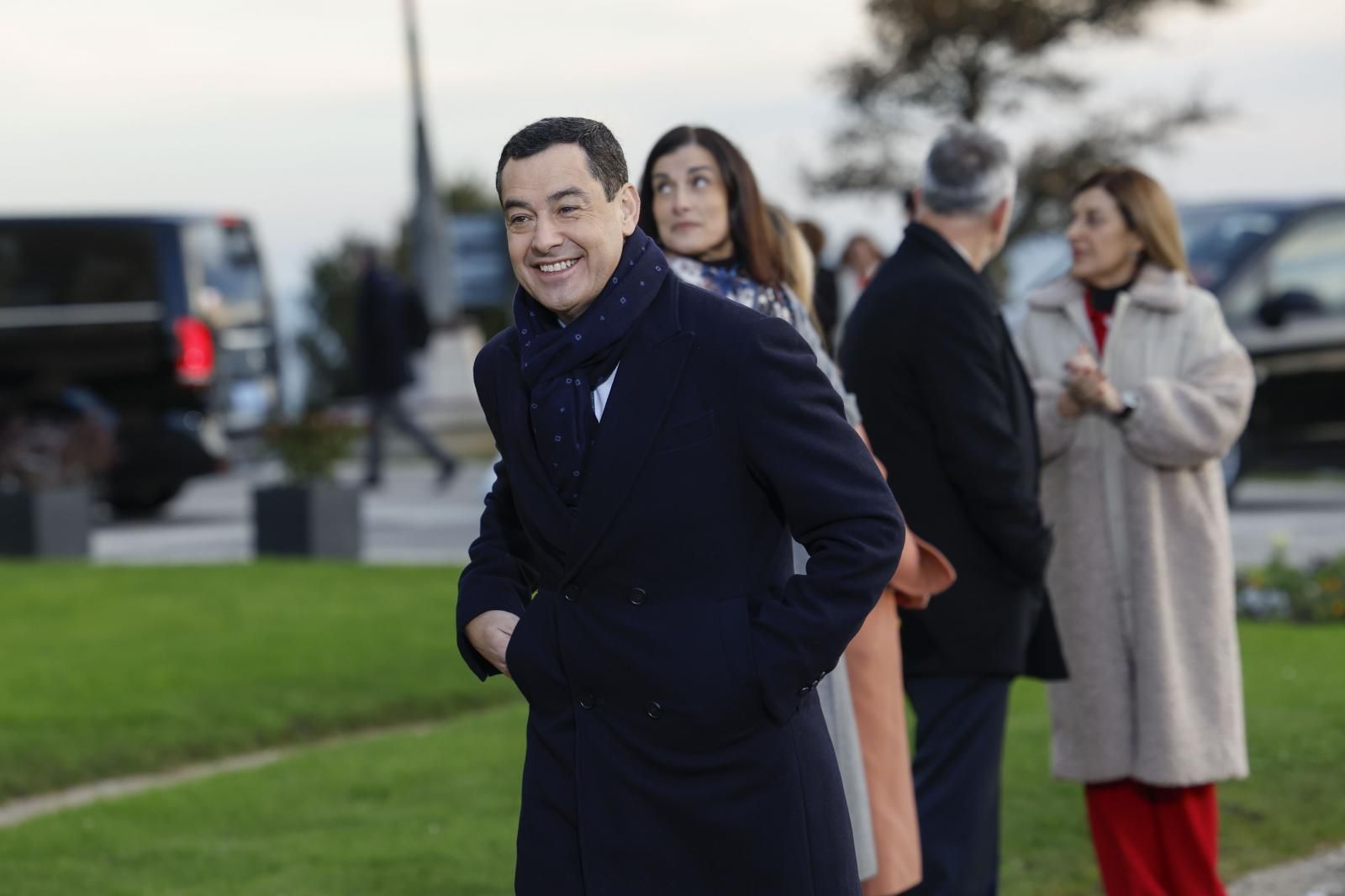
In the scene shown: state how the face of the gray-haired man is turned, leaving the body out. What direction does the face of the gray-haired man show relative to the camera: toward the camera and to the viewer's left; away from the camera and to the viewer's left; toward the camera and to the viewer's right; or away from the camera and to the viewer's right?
away from the camera and to the viewer's right

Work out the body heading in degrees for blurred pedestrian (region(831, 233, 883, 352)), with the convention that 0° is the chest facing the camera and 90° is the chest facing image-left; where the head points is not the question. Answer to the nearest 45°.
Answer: approximately 0°

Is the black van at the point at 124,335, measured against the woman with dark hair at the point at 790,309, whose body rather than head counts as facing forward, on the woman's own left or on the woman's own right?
on the woman's own right

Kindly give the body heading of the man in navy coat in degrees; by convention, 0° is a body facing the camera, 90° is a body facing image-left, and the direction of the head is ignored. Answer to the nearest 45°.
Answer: approximately 45°

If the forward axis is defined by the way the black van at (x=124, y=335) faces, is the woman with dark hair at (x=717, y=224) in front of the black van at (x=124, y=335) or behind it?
behind

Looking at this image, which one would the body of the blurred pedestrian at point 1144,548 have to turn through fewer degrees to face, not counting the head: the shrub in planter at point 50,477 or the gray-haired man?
the gray-haired man

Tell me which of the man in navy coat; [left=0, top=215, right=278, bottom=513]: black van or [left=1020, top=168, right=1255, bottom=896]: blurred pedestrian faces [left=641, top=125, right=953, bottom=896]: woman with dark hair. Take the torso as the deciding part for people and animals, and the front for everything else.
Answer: the blurred pedestrian

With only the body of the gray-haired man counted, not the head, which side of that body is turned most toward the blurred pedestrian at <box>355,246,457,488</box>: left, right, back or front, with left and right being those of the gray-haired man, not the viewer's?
left

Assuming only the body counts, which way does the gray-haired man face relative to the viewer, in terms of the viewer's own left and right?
facing away from the viewer and to the right of the viewer

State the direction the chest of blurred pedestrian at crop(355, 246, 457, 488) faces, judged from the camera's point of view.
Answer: to the viewer's left

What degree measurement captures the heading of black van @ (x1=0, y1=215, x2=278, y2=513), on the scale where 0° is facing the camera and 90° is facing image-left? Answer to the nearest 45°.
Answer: approximately 135°

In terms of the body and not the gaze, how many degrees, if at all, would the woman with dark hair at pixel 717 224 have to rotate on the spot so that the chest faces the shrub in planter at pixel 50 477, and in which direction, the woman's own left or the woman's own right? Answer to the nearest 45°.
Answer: approximately 90° to the woman's own right
